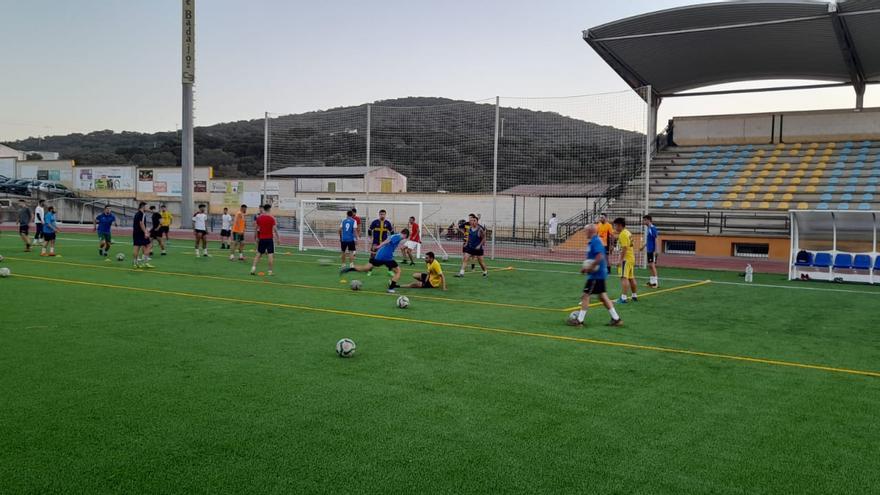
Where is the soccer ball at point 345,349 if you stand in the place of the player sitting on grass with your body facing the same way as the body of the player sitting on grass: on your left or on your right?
on your left

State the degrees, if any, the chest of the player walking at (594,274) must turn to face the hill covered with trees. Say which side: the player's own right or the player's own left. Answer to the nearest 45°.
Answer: approximately 90° to the player's own right

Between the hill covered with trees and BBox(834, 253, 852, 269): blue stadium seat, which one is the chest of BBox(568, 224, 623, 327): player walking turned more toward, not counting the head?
the hill covered with trees

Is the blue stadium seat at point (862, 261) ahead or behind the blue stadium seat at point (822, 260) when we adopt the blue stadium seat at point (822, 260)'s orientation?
behind

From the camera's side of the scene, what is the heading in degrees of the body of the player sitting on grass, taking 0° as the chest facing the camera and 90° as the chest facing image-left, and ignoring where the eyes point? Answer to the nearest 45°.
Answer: approximately 90°

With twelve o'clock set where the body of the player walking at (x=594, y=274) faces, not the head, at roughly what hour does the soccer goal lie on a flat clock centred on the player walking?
The soccer goal is roughly at 2 o'clock from the player walking.

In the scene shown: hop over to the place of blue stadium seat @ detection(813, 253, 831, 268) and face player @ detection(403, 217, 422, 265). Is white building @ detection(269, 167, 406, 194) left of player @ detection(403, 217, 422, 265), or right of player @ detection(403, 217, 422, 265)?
right

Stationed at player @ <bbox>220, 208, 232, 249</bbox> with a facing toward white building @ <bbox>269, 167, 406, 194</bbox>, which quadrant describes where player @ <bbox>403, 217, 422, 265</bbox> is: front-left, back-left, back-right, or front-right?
back-right

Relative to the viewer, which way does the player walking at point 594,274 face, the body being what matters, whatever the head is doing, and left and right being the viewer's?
facing to the left of the viewer

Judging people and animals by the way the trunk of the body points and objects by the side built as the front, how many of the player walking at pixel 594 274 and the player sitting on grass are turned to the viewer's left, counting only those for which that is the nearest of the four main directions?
2

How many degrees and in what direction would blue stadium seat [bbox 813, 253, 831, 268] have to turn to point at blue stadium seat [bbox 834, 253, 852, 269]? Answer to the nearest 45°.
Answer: approximately 135° to its left

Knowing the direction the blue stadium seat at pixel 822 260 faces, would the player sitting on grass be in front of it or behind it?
in front

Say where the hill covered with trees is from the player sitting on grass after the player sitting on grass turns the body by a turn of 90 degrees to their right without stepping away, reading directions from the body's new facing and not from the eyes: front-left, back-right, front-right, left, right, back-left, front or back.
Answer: front
